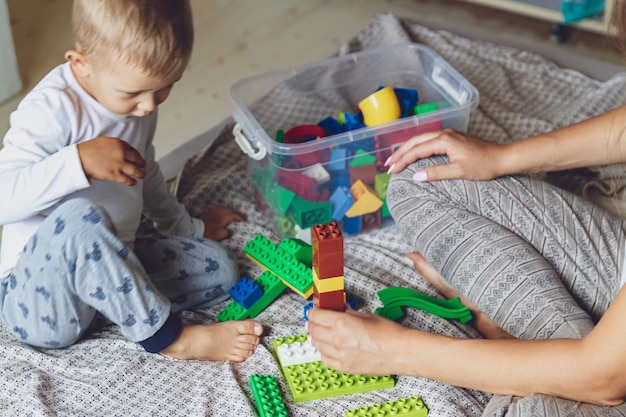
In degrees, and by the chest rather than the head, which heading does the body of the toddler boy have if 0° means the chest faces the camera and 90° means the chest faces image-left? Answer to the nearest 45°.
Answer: approximately 315°
